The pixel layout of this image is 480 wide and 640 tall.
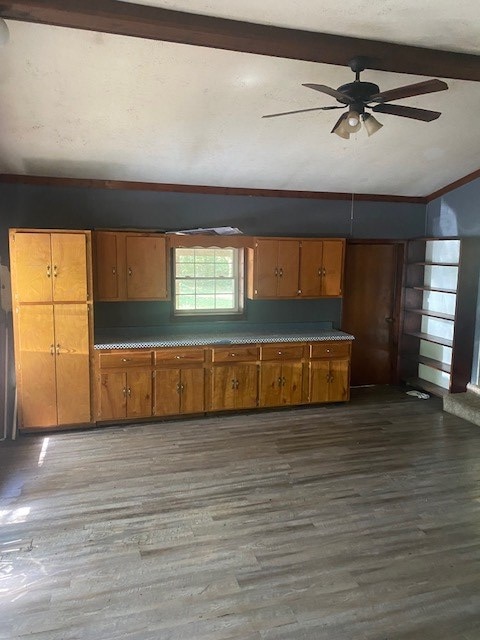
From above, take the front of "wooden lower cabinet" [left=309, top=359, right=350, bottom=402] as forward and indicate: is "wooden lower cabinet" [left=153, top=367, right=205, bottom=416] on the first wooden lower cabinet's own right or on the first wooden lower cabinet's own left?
on the first wooden lower cabinet's own right

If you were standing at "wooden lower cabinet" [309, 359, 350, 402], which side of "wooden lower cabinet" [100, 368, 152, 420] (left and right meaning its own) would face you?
left

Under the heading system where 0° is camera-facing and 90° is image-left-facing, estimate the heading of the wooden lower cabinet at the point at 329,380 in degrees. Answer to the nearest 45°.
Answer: approximately 0°

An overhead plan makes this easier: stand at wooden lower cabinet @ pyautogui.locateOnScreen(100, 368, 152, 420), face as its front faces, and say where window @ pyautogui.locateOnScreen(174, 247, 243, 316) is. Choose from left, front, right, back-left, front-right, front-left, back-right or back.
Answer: back-left

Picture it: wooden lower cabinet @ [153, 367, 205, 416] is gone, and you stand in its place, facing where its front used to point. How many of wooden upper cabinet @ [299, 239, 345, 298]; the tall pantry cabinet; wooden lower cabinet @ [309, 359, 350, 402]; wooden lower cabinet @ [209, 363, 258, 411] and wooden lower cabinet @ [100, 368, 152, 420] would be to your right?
2

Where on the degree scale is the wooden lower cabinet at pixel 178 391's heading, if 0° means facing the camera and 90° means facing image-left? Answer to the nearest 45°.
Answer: approximately 0°

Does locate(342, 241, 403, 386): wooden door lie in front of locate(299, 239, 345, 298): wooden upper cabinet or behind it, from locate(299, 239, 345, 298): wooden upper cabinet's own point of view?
behind

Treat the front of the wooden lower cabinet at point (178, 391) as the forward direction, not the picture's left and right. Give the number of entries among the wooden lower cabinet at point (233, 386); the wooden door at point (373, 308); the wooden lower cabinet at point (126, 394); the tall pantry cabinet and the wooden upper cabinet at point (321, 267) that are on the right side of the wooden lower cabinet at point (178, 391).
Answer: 2
